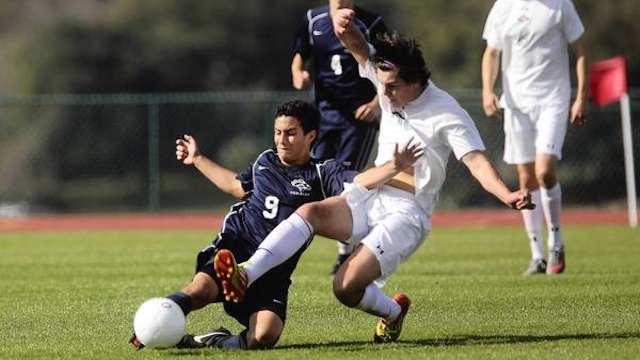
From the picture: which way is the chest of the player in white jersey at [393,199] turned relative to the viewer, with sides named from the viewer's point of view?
facing the viewer and to the left of the viewer

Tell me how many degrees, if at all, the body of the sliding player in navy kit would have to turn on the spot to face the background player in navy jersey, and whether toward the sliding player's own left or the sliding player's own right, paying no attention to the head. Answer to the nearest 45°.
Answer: approximately 135° to the sliding player's own right

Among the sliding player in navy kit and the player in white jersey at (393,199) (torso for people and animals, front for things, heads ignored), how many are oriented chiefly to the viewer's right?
0

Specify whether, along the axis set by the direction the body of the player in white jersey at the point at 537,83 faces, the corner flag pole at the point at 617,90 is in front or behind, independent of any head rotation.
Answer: behind

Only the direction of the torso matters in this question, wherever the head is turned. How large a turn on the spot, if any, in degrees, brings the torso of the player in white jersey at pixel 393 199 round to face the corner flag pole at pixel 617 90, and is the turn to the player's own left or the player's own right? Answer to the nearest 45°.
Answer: approximately 135° to the player's own right

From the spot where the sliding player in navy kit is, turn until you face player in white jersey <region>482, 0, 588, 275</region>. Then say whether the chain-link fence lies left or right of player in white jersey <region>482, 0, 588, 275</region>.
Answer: left

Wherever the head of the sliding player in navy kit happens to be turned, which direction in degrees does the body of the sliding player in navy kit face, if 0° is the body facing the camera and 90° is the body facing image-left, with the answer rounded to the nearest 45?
approximately 45°

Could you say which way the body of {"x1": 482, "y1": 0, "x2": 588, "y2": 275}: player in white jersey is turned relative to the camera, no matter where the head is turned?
toward the camera

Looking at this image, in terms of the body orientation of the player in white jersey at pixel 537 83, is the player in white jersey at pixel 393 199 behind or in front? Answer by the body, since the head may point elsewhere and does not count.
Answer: in front

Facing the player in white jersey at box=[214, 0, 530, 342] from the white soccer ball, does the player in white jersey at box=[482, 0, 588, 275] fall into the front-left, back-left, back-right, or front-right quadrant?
front-left

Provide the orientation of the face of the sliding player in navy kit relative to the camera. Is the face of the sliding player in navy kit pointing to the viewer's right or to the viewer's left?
to the viewer's left

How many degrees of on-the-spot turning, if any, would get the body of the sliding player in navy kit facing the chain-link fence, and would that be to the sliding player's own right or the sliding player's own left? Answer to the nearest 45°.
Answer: approximately 135° to the sliding player's own right

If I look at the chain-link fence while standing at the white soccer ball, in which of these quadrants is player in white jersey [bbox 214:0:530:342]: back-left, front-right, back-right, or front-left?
front-right

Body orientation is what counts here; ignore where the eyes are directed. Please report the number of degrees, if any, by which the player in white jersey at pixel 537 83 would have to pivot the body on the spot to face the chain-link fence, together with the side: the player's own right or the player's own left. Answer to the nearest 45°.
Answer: approximately 135° to the player's own right

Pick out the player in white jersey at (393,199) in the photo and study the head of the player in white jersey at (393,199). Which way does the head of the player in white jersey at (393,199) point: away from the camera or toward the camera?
toward the camera

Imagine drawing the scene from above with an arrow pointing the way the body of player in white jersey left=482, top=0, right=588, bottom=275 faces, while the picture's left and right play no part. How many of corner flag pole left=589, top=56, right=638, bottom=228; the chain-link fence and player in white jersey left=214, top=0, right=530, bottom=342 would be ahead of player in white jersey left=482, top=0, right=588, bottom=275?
1

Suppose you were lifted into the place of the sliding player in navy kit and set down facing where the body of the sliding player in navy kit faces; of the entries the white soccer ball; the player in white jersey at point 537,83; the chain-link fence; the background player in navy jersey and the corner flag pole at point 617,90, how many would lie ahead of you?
1
